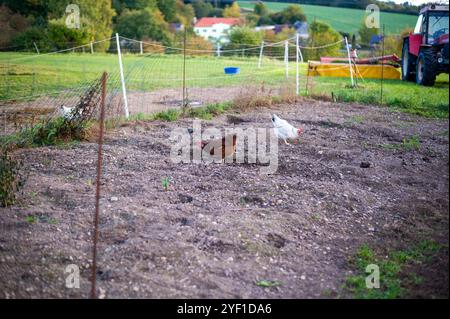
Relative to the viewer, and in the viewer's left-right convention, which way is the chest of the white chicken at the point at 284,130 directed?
facing to the right of the viewer

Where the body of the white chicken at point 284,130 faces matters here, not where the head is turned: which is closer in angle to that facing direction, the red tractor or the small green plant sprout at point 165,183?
the red tractor

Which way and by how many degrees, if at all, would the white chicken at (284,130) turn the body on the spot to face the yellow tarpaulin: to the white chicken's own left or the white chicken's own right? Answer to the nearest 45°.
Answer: approximately 90° to the white chicken's own left

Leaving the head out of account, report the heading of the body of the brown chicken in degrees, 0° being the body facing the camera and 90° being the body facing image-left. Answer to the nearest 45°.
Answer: approximately 90°

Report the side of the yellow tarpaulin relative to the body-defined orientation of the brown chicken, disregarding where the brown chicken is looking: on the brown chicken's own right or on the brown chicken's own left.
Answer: on the brown chicken's own right
